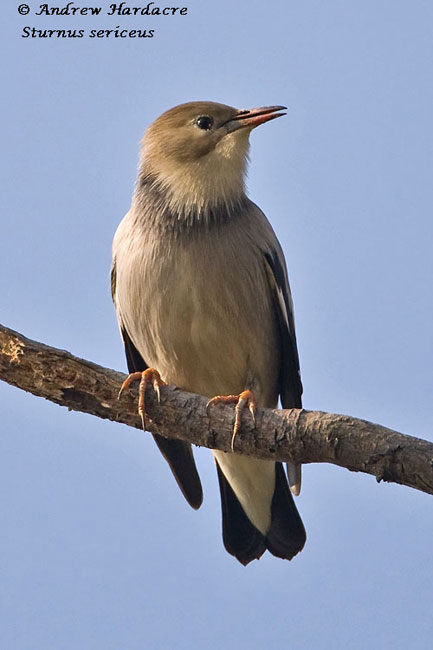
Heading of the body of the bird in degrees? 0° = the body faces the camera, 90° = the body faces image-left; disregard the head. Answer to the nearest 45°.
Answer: approximately 0°
